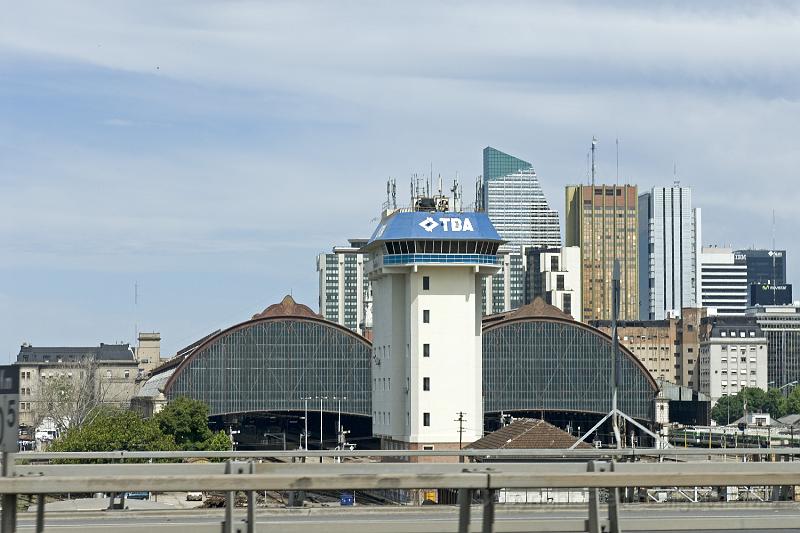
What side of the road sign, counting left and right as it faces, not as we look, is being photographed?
front
